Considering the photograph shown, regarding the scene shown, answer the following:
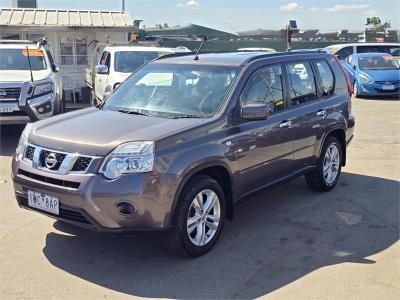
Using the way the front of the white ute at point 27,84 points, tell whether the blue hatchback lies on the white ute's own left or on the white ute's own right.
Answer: on the white ute's own left

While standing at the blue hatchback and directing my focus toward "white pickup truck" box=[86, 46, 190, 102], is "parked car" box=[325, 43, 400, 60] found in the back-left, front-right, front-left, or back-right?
back-right

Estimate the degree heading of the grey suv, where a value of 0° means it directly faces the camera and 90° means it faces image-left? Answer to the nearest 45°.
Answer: approximately 45°

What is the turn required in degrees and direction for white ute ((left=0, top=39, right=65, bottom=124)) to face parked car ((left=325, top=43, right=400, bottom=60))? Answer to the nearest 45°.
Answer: approximately 135° to its left

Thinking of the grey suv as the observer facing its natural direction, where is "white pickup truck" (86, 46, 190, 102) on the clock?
The white pickup truck is roughly at 4 o'clock from the grey suv.

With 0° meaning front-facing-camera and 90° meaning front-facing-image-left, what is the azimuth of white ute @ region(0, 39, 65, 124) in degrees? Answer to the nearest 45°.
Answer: approximately 0°

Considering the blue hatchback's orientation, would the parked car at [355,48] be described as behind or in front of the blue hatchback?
behind

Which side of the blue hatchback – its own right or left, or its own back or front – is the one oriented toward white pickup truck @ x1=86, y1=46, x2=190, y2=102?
right
